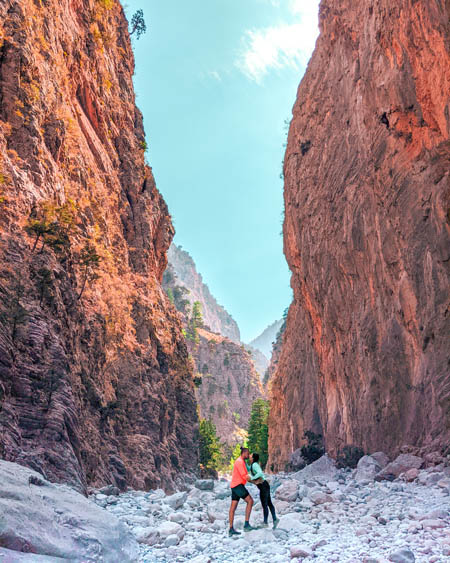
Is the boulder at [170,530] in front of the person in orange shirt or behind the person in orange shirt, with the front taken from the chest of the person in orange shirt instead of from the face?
behind

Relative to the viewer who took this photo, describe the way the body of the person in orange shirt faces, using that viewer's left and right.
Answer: facing to the right of the viewer

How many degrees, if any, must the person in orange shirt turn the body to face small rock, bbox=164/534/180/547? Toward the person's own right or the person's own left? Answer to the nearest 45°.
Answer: approximately 135° to the person's own right

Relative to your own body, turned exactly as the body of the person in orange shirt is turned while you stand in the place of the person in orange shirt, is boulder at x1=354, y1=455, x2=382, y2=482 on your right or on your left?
on your left

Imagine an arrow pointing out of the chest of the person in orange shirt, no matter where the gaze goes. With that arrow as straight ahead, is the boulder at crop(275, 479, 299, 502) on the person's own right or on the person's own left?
on the person's own left

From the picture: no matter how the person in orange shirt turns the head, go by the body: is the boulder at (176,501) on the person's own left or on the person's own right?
on the person's own left

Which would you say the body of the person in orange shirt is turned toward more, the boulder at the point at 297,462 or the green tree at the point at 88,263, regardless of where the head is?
the boulder

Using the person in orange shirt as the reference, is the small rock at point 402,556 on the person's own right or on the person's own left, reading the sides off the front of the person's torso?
on the person's own right

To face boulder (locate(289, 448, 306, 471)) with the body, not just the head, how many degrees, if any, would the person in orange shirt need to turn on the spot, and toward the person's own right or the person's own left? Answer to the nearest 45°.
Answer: approximately 90° to the person's own left

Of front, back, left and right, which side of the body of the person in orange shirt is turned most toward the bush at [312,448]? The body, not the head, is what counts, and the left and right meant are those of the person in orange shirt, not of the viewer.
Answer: left

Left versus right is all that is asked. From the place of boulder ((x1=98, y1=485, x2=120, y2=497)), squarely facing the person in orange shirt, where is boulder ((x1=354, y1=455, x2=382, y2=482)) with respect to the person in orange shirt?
left
